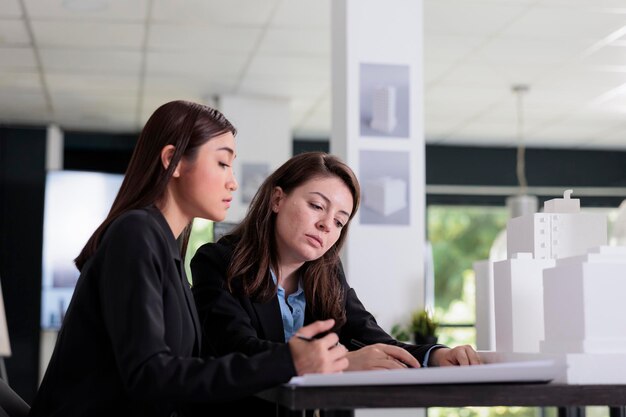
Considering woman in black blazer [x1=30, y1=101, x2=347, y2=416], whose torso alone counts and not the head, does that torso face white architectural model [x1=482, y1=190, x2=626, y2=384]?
yes

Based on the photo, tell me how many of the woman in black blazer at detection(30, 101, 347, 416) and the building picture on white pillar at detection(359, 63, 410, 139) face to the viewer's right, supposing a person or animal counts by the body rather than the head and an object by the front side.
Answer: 1

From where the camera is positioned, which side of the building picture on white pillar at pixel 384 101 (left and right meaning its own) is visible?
front

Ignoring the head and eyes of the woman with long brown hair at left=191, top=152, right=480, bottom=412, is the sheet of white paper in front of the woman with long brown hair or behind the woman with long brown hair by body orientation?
in front

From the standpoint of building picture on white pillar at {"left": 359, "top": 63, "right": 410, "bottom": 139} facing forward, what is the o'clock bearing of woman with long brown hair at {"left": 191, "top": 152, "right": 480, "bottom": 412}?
The woman with long brown hair is roughly at 12 o'clock from the building picture on white pillar.

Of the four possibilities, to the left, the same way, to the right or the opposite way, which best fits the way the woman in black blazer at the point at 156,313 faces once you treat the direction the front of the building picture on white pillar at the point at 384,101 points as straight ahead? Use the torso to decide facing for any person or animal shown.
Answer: to the left

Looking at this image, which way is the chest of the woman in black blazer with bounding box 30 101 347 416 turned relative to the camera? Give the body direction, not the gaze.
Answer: to the viewer's right

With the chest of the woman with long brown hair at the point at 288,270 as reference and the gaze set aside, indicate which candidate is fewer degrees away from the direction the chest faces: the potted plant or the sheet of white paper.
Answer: the sheet of white paper
